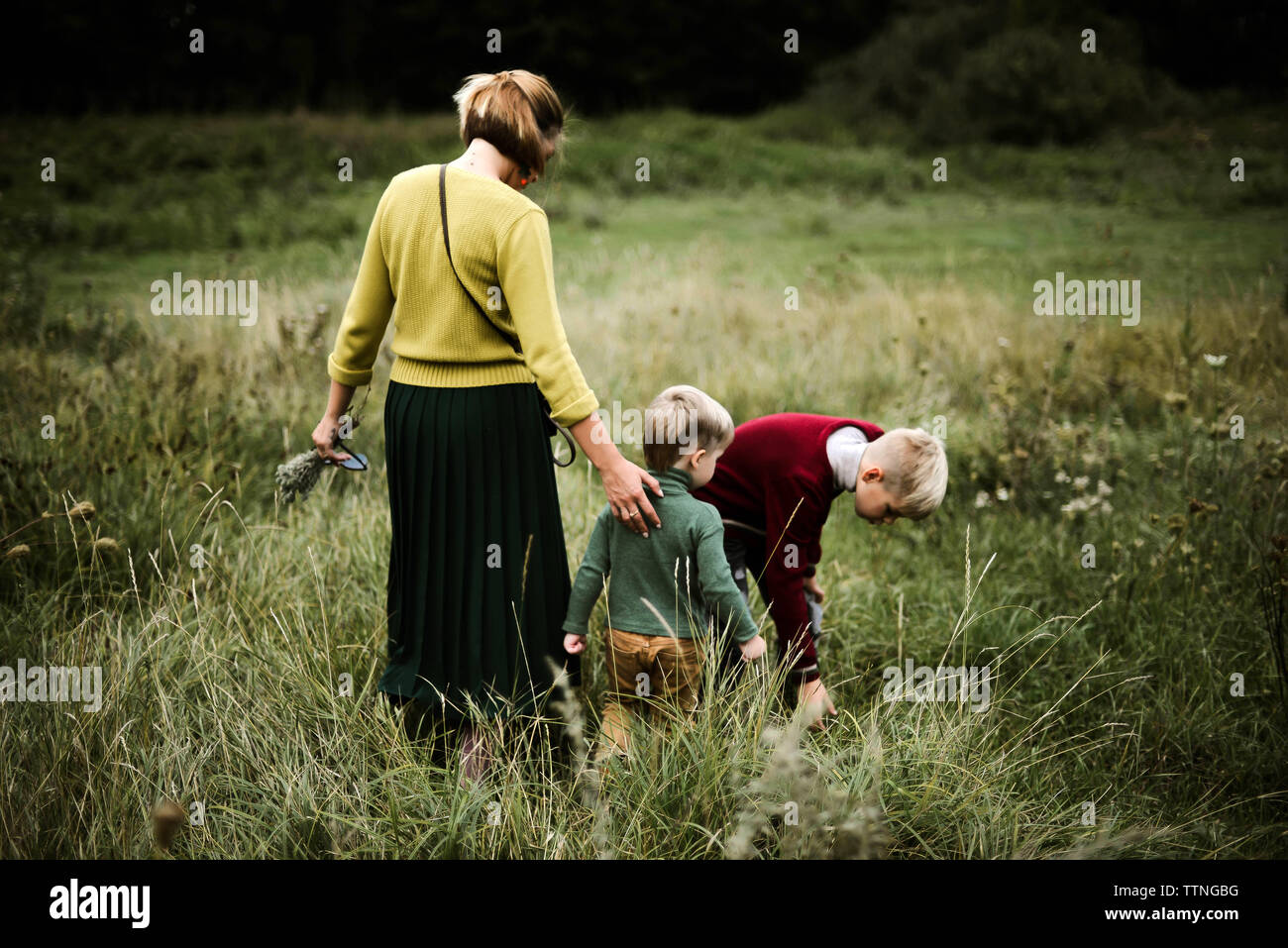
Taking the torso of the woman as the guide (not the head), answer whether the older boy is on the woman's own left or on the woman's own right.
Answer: on the woman's own right

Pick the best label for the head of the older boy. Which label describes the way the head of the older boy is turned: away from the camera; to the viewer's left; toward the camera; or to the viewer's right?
to the viewer's right

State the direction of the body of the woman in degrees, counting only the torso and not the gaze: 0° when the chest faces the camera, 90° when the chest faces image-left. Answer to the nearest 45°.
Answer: approximately 180°

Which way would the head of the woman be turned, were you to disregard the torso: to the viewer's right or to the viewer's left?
to the viewer's right
